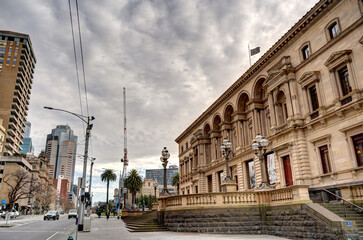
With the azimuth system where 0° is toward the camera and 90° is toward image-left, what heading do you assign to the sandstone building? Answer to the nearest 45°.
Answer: approximately 45°
